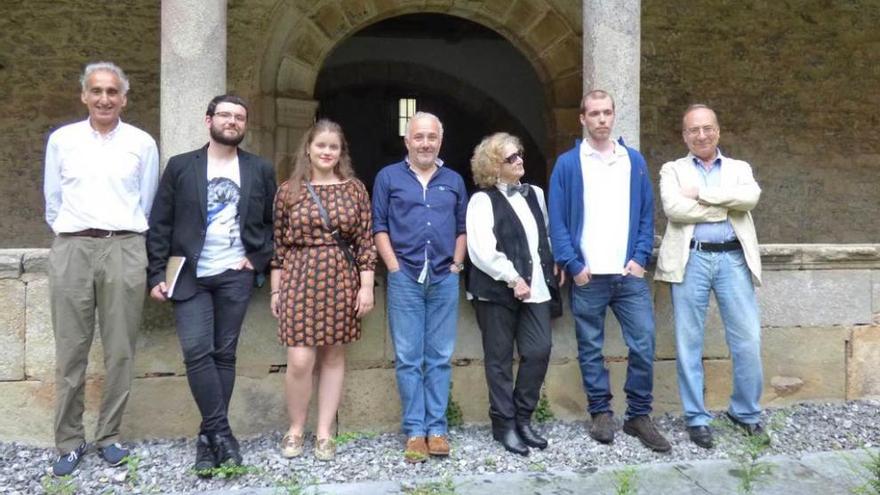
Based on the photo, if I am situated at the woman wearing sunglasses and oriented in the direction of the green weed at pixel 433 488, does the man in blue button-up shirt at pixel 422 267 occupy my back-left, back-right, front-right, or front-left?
front-right

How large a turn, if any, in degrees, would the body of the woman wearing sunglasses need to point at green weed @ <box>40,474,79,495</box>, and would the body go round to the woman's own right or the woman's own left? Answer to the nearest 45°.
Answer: approximately 135° to the woman's own right

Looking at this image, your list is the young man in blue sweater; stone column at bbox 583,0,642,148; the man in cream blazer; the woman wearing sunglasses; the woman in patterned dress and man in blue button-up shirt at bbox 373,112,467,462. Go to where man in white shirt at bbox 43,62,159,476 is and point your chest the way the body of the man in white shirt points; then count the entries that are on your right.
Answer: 0

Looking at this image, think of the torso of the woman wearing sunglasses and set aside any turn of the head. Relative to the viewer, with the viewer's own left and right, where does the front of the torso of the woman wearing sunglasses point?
facing the viewer and to the right of the viewer

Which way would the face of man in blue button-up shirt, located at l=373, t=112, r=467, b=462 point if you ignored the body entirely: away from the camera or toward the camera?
toward the camera

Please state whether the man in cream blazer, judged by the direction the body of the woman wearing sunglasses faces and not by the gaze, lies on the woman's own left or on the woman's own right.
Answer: on the woman's own left

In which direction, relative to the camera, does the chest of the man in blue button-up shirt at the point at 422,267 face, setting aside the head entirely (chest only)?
toward the camera

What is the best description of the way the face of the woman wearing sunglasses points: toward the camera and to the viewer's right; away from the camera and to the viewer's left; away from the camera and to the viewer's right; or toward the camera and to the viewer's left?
toward the camera and to the viewer's right

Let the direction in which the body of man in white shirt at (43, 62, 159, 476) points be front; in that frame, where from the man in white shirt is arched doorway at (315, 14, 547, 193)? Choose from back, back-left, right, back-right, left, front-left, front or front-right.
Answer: back-left

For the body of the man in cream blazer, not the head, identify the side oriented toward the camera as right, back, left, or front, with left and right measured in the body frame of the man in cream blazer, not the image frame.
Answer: front

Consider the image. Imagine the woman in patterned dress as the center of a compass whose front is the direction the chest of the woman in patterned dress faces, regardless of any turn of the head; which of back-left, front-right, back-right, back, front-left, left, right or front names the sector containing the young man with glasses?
right

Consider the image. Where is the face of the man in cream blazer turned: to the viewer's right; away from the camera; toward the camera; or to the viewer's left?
toward the camera

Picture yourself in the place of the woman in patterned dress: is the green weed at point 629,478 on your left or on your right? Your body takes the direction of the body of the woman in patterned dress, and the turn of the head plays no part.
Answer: on your left

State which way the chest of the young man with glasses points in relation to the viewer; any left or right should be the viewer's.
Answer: facing the viewer

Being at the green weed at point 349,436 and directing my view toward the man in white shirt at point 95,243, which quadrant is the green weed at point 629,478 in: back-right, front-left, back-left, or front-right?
back-left

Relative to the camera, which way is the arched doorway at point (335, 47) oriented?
toward the camera

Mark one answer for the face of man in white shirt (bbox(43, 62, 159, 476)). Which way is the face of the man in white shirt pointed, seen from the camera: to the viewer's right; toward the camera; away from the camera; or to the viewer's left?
toward the camera
